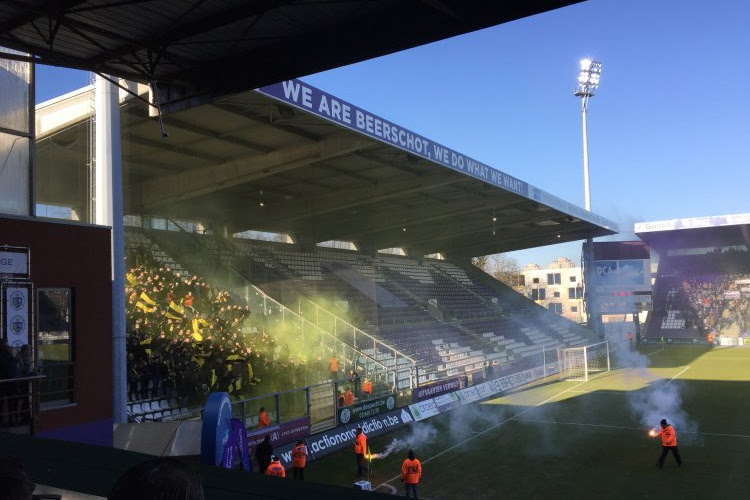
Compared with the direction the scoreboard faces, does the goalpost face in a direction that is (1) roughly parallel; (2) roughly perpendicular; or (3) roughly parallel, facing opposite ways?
roughly perpendicular

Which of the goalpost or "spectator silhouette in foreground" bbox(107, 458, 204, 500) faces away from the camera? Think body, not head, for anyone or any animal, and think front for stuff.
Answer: the spectator silhouette in foreground

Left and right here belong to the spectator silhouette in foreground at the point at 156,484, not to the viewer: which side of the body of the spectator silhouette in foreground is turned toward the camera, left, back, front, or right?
back

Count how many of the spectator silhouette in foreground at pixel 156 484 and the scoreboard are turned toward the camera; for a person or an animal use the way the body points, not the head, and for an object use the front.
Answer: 1

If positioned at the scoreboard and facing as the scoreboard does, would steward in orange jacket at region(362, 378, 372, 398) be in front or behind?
in front

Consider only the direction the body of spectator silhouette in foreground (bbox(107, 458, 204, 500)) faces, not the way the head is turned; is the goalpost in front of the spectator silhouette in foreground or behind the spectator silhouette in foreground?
in front

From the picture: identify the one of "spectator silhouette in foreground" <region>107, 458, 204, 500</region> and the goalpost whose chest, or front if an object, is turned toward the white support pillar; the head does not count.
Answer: the spectator silhouette in foreground

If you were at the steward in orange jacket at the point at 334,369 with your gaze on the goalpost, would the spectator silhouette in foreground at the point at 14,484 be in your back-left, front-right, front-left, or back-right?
back-right

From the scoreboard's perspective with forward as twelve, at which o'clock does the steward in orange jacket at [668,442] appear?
The steward in orange jacket is roughly at 12 o'clock from the scoreboard.

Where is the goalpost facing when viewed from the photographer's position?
facing to the right of the viewer

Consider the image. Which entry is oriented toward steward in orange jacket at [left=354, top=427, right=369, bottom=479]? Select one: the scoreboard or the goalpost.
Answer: the scoreboard

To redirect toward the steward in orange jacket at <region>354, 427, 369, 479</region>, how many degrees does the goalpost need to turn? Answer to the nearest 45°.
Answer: approximately 90° to its right
